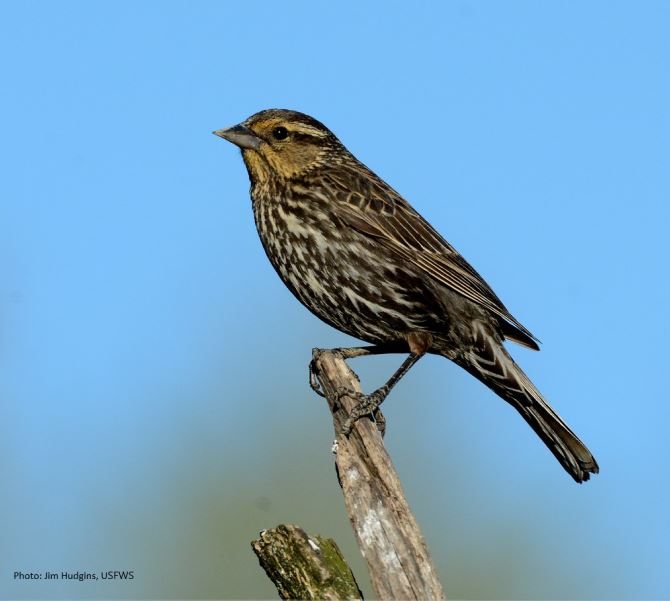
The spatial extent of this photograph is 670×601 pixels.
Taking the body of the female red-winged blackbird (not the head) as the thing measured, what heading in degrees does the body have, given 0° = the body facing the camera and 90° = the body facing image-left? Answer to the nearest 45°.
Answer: approximately 90°
